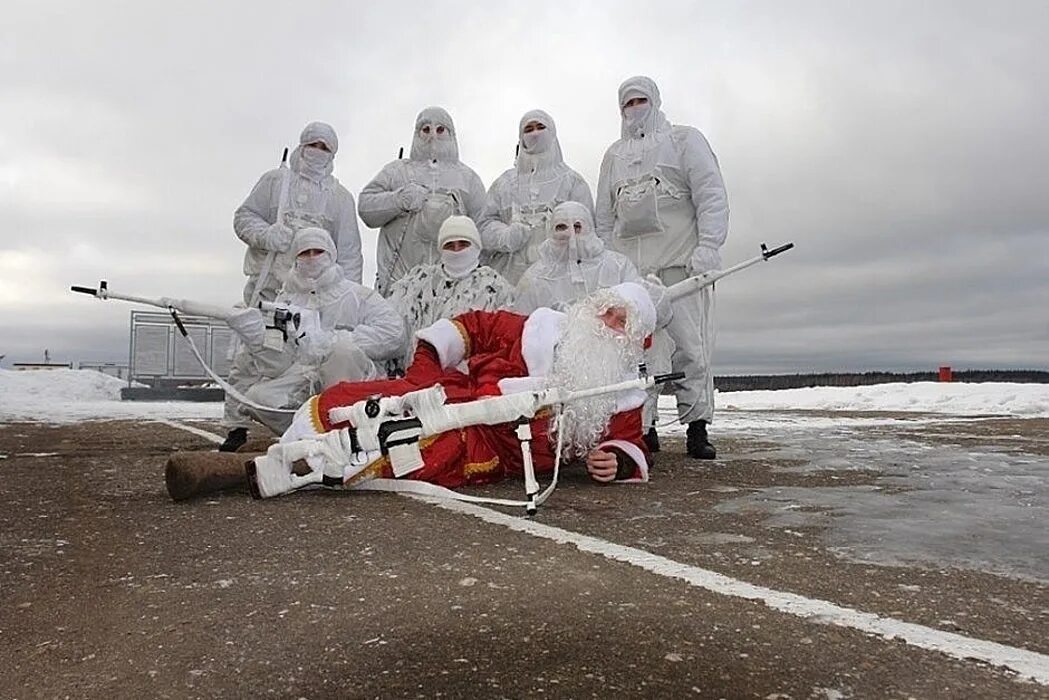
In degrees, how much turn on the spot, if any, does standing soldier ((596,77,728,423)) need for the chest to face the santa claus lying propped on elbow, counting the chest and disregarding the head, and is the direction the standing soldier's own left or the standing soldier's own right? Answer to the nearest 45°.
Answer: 0° — they already face it

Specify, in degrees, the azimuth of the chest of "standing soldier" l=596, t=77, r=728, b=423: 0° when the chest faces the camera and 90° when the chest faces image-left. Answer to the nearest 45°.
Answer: approximately 45°
